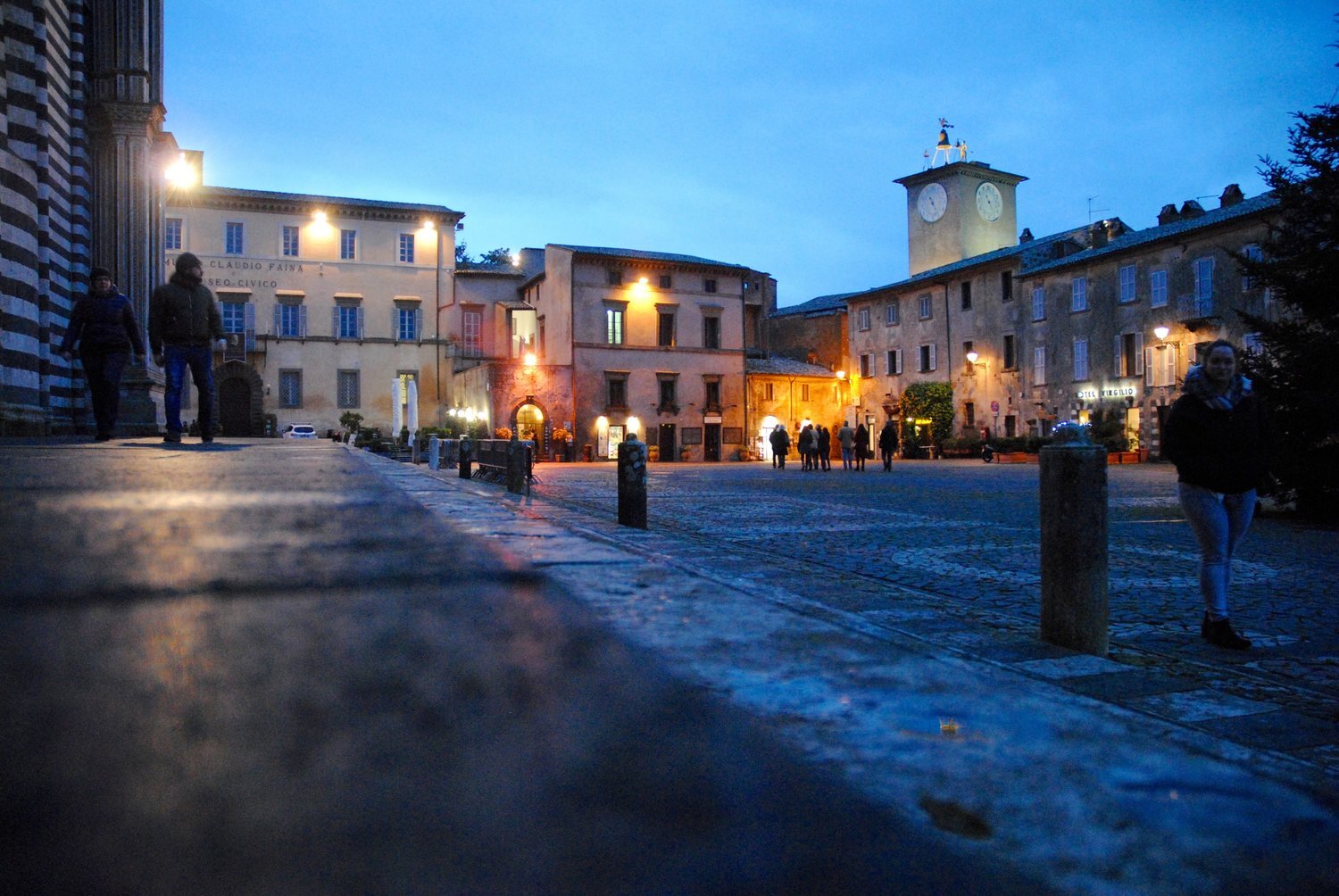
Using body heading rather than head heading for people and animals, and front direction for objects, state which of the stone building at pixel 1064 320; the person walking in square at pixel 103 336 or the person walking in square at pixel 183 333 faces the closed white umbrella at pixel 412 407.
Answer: the stone building

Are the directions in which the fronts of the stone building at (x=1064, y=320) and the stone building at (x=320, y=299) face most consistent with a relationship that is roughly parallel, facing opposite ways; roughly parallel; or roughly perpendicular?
roughly perpendicular

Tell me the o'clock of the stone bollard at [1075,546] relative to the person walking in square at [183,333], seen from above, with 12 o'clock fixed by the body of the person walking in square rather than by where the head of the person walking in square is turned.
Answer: The stone bollard is roughly at 11 o'clock from the person walking in square.

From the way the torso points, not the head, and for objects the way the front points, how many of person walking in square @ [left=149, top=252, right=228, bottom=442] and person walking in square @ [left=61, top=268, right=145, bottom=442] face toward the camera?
2

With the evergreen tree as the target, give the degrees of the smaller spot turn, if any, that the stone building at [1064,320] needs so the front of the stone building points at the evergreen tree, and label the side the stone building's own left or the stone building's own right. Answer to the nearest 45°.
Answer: approximately 45° to the stone building's own left

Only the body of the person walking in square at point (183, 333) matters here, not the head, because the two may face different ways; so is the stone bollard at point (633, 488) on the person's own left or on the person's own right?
on the person's own left

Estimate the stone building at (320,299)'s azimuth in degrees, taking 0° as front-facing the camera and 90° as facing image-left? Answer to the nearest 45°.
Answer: approximately 0°

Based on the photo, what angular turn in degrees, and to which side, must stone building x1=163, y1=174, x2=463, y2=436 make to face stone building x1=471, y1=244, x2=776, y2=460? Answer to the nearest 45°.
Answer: approximately 90° to its left

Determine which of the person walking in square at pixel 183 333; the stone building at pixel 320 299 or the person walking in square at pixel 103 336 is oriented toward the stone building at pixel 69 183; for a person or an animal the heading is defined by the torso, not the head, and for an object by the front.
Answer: the stone building at pixel 320 299

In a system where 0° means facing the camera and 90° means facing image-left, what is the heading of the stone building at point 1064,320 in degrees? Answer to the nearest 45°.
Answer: approximately 45°

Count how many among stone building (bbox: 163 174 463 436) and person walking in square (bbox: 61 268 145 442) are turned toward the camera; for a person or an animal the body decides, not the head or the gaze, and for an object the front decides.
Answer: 2
